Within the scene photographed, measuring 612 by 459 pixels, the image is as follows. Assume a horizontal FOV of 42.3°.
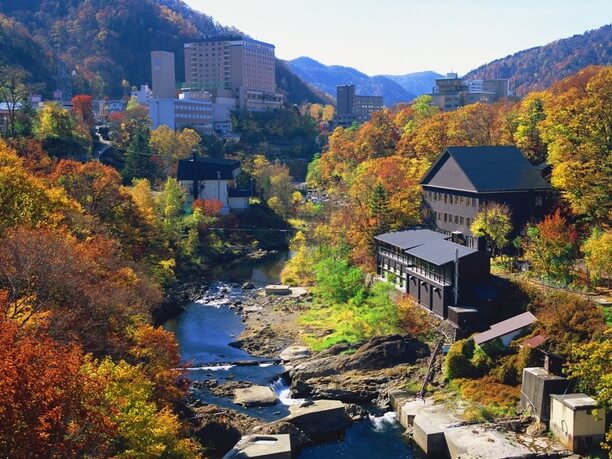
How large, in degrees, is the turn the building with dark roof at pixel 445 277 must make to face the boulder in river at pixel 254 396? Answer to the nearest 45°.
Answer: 0° — it already faces it

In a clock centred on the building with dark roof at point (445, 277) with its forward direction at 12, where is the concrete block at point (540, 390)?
The concrete block is roughly at 10 o'clock from the building with dark roof.

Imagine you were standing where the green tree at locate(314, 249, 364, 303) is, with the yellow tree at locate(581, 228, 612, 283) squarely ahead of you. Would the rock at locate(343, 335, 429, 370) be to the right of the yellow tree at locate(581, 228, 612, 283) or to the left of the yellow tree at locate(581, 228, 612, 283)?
right

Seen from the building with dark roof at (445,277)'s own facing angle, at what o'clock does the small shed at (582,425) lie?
The small shed is roughly at 10 o'clock from the building with dark roof.

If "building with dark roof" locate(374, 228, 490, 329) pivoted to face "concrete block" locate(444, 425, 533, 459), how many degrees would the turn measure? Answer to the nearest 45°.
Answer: approximately 45° to its left

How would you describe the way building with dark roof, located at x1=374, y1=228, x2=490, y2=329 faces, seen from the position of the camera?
facing the viewer and to the left of the viewer

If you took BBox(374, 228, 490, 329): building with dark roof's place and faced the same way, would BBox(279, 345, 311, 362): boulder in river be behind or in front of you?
in front

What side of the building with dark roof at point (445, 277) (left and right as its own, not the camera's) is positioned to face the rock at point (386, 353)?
front

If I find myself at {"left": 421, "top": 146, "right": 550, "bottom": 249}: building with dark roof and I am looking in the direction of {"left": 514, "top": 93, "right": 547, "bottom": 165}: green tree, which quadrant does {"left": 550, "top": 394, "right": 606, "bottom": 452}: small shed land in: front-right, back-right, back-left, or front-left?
back-right

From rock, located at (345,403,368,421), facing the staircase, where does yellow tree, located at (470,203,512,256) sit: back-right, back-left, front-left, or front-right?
front-left

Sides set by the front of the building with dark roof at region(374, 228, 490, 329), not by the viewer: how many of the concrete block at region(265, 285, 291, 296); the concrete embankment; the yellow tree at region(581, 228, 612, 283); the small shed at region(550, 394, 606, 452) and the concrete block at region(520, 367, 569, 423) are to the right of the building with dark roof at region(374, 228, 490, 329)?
1

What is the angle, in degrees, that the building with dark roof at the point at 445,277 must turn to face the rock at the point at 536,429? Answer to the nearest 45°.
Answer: approximately 45° to its left

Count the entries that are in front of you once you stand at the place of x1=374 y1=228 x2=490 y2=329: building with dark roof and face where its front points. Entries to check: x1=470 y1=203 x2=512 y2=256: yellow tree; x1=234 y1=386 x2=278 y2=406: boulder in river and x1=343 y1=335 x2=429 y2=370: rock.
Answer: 2

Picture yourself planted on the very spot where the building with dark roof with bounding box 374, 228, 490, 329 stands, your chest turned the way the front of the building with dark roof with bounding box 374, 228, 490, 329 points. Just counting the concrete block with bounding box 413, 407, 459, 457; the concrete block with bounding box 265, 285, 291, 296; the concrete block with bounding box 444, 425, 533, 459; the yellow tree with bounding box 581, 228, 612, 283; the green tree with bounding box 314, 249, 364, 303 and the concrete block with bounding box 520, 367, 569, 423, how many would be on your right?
2

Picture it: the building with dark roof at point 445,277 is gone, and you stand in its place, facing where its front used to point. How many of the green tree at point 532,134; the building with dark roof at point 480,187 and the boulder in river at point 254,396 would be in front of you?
1

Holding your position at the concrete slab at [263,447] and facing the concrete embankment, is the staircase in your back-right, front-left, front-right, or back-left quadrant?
front-left

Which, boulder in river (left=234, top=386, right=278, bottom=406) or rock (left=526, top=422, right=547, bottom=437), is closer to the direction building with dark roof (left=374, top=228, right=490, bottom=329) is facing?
the boulder in river
